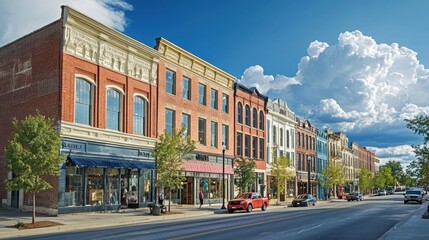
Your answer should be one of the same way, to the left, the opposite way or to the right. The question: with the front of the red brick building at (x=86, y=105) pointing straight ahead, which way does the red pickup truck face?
to the right

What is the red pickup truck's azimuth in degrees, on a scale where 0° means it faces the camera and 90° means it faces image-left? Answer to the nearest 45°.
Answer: approximately 45°

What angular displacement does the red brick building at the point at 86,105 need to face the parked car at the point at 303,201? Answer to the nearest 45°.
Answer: approximately 90° to its left

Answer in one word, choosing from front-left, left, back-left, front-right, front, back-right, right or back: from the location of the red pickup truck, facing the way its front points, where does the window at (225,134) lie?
back-right

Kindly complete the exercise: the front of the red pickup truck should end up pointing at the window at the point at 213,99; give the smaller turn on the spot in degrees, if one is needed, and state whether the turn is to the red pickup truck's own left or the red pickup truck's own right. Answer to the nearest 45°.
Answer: approximately 135° to the red pickup truck's own right

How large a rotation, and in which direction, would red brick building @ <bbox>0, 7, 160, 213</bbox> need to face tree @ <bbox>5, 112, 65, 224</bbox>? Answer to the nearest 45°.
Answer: approximately 45° to its right

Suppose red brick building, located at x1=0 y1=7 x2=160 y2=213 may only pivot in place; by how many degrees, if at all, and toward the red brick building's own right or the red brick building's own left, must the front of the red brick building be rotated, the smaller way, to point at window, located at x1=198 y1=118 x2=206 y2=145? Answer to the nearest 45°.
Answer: approximately 90° to the red brick building's own left

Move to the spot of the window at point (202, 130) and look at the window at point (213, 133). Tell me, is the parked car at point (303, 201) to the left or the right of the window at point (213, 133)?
right
